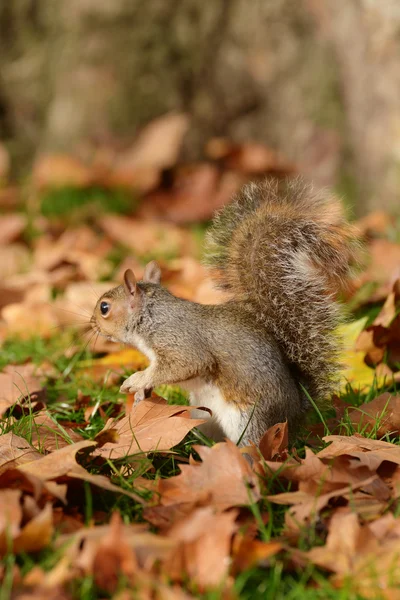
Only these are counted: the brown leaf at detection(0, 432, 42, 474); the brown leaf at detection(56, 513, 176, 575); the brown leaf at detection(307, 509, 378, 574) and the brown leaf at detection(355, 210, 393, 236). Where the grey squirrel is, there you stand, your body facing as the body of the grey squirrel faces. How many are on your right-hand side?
1

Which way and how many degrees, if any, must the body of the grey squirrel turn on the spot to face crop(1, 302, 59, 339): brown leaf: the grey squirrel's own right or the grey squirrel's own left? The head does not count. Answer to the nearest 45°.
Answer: approximately 45° to the grey squirrel's own right

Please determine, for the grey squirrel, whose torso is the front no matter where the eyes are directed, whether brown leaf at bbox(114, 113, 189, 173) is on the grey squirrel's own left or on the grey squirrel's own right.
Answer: on the grey squirrel's own right

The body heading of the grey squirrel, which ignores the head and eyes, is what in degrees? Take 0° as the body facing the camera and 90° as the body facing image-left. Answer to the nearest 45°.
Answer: approximately 90°

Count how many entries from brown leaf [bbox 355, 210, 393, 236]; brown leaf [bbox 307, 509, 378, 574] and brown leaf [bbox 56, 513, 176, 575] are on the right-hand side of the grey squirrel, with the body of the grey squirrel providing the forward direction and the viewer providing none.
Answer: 1

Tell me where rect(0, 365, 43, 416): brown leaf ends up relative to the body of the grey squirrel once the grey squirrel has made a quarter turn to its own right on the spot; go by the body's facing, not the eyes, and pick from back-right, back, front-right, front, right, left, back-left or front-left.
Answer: left

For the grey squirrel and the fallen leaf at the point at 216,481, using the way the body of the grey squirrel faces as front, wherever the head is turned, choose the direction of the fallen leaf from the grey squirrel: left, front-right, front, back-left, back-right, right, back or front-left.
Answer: left

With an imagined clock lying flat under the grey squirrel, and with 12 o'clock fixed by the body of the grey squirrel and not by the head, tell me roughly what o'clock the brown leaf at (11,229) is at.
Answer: The brown leaf is roughly at 2 o'clock from the grey squirrel.
